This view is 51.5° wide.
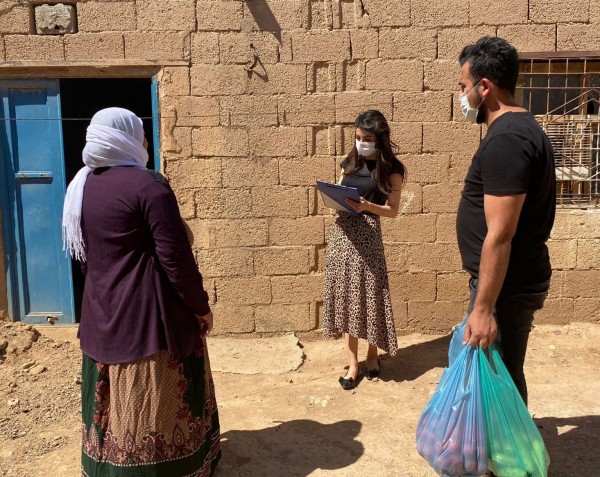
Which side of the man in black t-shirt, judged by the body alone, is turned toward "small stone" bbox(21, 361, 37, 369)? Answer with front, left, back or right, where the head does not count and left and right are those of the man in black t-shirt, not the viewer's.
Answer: front

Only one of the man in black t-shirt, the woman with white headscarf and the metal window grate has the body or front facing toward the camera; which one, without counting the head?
the metal window grate

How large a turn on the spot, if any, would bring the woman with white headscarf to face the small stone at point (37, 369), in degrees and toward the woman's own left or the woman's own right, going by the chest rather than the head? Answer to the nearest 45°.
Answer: approximately 45° to the woman's own left

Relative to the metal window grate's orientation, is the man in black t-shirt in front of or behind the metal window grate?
in front

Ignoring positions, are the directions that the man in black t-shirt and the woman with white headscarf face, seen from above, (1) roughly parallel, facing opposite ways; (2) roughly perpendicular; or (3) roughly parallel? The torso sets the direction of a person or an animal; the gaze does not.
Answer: roughly perpendicular

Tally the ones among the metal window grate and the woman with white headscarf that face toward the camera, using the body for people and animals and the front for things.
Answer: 1

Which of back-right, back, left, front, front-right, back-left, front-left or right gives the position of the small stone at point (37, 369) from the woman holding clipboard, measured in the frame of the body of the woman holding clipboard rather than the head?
front-right

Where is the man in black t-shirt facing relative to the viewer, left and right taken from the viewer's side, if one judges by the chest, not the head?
facing to the left of the viewer

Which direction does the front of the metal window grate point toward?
toward the camera

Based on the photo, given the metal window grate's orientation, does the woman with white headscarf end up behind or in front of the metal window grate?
in front

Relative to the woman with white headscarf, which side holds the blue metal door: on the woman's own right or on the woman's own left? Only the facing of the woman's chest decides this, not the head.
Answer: on the woman's own left

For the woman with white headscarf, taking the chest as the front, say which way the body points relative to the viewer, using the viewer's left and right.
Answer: facing away from the viewer and to the right of the viewer

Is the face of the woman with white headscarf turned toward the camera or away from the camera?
away from the camera

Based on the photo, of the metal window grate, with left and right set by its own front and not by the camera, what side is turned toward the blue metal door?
right

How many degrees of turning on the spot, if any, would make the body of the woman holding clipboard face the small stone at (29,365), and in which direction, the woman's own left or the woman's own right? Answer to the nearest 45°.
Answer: approximately 45° to the woman's own right

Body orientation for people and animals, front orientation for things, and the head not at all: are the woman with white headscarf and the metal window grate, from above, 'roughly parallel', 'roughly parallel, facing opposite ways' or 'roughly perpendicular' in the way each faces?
roughly parallel, facing opposite ways
